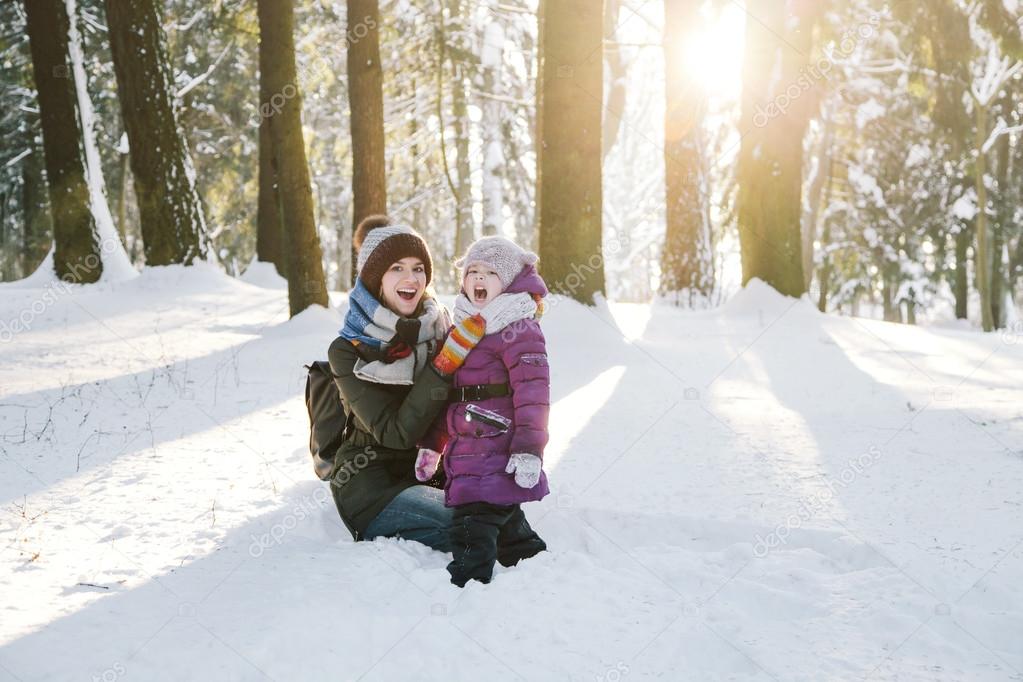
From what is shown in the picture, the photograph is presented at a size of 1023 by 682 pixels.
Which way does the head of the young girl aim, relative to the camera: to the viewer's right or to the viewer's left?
to the viewer's left

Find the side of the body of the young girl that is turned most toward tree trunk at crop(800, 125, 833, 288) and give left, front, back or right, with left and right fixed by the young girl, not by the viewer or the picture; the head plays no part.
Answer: back

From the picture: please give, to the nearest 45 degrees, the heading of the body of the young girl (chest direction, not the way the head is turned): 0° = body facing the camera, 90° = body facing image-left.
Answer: approximately 45°

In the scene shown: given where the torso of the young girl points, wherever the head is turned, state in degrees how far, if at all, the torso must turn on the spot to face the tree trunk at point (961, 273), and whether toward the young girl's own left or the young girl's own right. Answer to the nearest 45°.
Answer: approximately 180°
